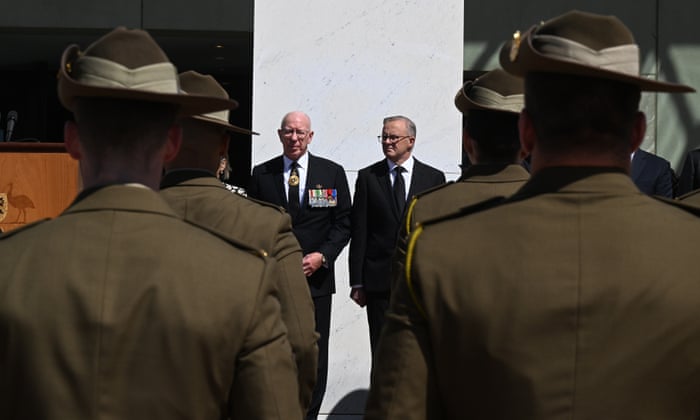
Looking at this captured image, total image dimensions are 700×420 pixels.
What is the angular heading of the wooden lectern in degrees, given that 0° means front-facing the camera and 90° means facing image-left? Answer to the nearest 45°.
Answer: approximately 0°

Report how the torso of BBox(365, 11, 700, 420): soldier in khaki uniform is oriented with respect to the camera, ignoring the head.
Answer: away from the camera

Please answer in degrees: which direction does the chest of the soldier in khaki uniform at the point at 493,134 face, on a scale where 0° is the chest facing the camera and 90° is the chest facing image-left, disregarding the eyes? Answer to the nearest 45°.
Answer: approximately 180°

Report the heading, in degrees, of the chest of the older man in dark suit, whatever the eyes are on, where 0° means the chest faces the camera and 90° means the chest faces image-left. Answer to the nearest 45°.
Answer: approximately 0°

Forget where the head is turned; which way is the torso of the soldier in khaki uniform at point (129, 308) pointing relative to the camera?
away from the camera

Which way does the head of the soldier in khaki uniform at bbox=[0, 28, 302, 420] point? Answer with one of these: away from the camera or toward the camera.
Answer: away from the camera

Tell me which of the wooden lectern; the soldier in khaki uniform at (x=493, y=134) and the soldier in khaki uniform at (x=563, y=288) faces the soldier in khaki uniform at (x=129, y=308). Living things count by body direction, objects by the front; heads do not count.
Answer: the wooden lectern

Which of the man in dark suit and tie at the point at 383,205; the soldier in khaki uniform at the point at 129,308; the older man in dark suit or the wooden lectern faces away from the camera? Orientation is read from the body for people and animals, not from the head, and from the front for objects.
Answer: the soldier in khaki uniform

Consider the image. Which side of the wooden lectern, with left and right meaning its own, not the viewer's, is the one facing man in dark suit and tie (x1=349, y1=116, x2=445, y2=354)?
left

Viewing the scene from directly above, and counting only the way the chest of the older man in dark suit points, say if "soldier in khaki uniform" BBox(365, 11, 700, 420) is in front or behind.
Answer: in front
